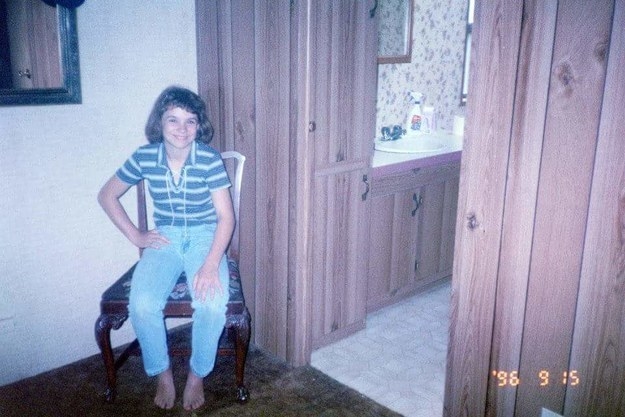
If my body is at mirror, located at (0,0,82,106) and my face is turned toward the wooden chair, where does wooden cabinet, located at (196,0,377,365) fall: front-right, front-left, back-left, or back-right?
front-left

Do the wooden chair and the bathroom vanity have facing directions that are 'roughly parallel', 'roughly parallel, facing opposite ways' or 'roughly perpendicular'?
roughly parallel

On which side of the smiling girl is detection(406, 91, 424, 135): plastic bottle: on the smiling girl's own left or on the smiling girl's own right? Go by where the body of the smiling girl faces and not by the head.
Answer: on the smiling girl's own left

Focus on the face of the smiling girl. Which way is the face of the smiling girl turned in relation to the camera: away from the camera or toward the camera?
toward the camera

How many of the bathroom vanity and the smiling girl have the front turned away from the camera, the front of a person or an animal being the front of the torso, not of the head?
0

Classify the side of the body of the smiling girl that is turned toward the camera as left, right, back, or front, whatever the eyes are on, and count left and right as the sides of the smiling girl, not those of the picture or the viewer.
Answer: front

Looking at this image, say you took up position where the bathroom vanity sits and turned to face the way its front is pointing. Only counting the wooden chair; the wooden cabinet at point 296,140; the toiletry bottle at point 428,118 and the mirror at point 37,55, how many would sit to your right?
3

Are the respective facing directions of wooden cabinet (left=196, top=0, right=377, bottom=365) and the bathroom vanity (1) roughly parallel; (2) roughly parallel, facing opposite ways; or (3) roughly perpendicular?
roughly parallel

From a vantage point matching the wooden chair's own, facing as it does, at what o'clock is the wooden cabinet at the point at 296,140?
The wooden cabinet is roughly at 8 o'clock from the wooden chair.

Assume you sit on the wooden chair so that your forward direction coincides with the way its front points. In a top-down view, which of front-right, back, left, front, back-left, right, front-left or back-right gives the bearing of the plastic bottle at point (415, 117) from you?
back-left

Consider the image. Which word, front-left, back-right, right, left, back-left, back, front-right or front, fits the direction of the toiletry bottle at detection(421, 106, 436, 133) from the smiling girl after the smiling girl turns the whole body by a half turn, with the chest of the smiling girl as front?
front-right

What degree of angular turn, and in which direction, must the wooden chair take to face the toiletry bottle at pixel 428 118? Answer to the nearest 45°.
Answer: approximately 135° to its left

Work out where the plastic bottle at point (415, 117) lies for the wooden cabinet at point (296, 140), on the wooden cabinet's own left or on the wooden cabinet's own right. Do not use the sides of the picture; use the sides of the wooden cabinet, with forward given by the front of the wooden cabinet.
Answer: on the wooden cabinet's own left

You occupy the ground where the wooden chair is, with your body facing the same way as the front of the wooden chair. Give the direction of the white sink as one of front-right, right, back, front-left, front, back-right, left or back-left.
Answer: back-left

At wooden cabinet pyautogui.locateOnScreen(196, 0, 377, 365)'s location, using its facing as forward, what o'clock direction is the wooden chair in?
The wooden chair is roughly at 3 o'clock from the wooden cabinet.

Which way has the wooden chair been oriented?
toward the camera

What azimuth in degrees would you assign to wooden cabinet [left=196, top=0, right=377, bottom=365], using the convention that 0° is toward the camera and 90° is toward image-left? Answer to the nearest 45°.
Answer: approximately 315°
